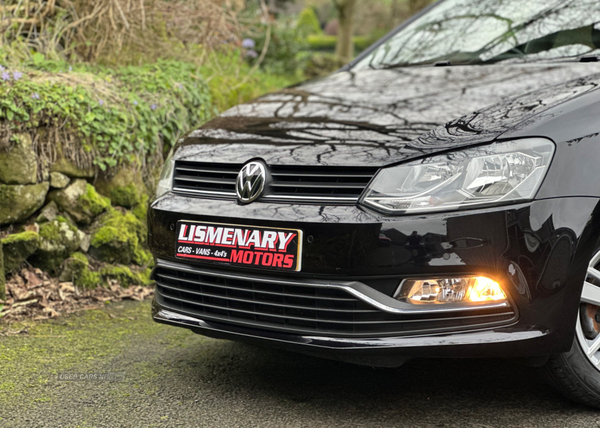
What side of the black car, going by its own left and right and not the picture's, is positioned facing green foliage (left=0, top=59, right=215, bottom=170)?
right

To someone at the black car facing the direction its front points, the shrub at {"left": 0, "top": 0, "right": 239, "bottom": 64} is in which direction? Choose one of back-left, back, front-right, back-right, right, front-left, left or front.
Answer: right

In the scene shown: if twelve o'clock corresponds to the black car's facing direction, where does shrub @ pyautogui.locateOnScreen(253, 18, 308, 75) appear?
The shrub is roughly at 4 o'clock from the black car.

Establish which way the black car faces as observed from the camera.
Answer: facing the viewer and to the left of the viewer
